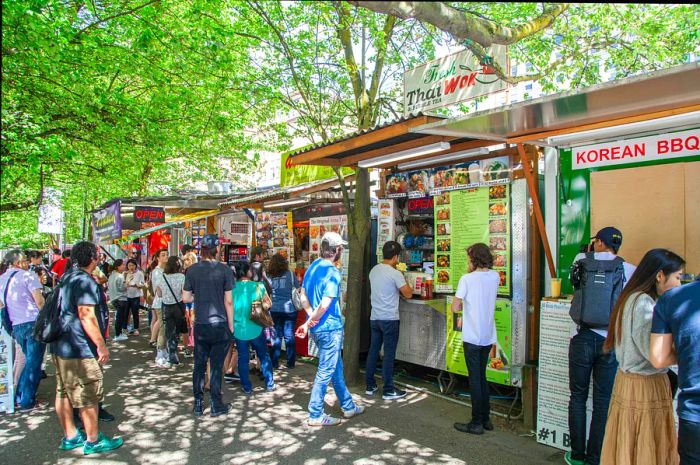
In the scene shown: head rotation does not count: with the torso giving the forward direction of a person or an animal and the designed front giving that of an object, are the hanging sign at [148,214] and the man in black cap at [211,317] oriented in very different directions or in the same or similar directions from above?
very different directions

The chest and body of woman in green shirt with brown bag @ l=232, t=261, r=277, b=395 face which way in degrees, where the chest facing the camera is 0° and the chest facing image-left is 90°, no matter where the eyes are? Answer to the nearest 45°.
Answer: approximately 225°

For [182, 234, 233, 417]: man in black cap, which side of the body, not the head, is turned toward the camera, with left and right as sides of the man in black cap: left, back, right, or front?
back

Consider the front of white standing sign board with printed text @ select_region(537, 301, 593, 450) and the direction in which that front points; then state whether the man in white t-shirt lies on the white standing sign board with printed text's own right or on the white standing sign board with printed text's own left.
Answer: on the white standing sign board with printed text's own right

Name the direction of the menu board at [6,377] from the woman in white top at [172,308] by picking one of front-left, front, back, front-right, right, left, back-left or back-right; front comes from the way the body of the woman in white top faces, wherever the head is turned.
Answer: back-left

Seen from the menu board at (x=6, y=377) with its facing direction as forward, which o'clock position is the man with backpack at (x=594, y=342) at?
The man with backpack is roughly at 10 o'clock from the menu board.

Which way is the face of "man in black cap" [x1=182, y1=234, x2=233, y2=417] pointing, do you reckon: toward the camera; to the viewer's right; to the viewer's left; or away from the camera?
away from the camera

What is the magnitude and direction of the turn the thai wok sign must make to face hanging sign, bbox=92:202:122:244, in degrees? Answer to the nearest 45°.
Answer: approximately 90° to its right

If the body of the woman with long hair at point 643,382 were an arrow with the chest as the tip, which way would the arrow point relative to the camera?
to the viewer's right

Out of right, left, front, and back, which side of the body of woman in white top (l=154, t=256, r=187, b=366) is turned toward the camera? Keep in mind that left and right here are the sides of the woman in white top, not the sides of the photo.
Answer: back

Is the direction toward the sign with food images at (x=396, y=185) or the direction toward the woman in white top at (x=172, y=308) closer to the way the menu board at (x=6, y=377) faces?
the sign with food images

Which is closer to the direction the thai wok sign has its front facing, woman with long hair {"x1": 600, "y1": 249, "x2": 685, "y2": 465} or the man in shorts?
the man in shorts
